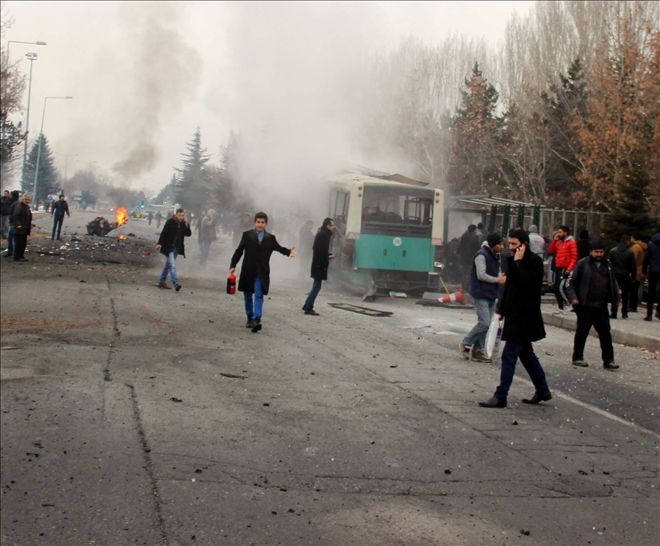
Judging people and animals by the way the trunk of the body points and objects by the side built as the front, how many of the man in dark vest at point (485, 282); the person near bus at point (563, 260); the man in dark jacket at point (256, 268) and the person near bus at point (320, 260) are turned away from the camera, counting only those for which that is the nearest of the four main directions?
0

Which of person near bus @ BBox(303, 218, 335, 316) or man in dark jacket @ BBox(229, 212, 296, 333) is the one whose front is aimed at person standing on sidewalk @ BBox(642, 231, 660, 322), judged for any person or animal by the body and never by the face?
the person near bus

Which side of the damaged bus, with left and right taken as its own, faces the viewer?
back

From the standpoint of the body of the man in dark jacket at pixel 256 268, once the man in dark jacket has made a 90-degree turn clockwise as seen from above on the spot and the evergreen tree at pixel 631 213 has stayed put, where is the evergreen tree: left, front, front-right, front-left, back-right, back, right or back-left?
back-right

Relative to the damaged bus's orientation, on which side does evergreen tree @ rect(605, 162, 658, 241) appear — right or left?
on its right

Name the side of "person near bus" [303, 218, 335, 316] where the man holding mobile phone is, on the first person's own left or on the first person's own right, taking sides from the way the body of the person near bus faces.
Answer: on the first person's own right

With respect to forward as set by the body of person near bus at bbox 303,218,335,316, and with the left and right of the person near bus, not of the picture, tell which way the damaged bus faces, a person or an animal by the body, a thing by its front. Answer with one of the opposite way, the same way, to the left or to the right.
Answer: to the left

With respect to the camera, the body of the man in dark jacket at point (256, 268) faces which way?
toward the camera

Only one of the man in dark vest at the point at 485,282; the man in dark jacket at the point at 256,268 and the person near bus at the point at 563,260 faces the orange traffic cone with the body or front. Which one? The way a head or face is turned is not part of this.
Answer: the person near bus

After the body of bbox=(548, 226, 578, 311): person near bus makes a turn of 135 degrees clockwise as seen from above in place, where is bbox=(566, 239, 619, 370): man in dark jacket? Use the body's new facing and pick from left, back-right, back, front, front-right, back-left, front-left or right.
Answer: back
